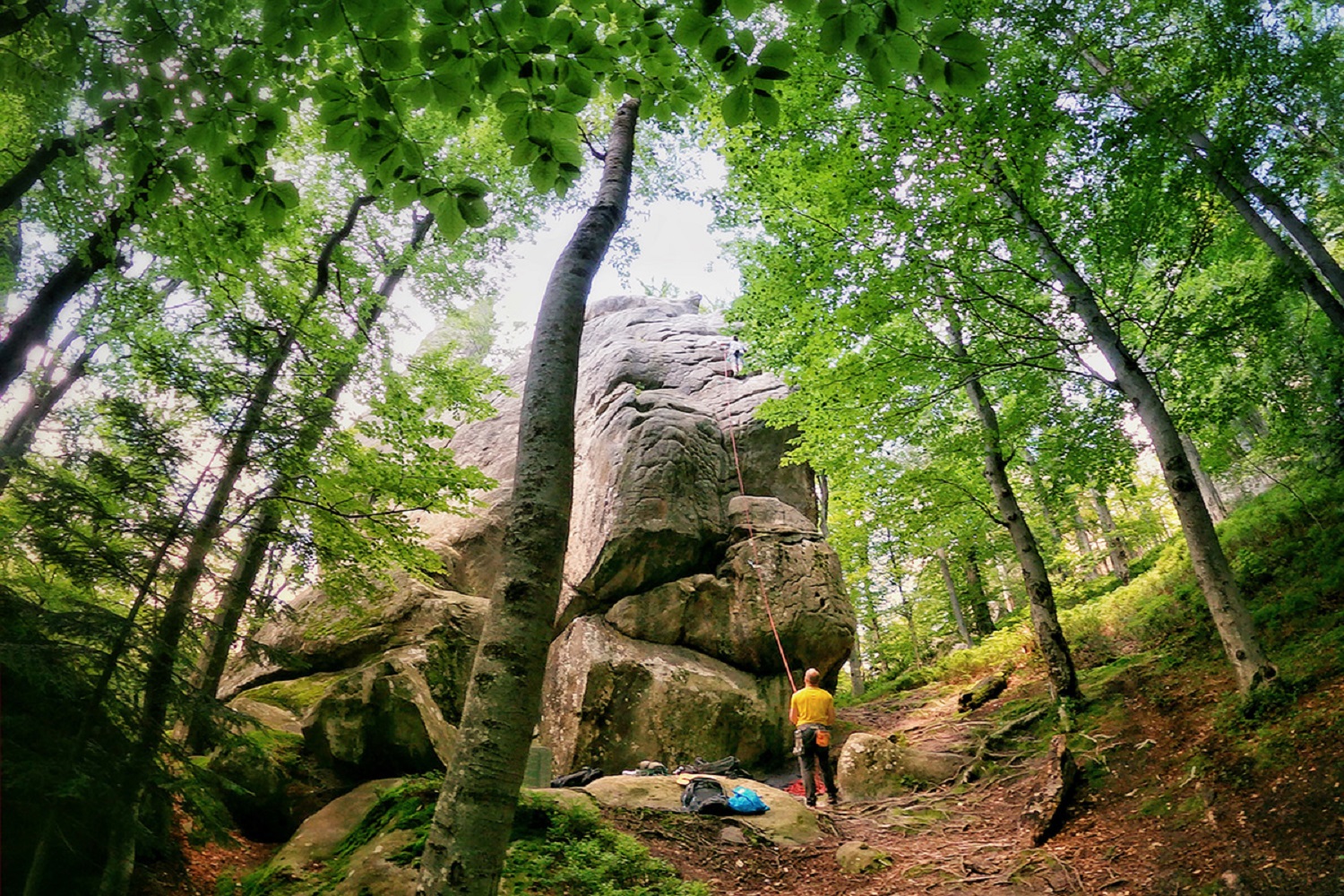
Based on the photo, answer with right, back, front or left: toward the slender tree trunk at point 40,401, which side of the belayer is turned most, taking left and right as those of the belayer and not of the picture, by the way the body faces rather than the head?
left

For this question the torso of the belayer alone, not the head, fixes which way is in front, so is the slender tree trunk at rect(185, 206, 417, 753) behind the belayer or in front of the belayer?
in front

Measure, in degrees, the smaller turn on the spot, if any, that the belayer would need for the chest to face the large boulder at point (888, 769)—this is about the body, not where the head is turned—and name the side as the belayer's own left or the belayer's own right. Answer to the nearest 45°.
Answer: approximately 90° to the belayer's own right

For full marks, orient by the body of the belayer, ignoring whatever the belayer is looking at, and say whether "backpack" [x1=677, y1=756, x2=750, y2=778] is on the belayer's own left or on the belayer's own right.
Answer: on the belayer's own left

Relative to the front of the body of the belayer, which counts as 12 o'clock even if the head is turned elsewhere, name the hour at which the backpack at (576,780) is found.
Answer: The backpack is roughly at 8 o'clock from the belayer.

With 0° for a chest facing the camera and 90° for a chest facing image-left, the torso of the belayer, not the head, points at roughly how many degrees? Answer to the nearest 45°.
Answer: approximately 180°

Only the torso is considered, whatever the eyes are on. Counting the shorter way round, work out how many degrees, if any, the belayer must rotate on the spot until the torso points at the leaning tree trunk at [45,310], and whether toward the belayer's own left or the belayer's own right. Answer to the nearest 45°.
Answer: approximately 135° to the belayer's own left

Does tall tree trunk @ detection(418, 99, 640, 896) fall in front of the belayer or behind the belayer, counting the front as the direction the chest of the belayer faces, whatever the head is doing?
behind

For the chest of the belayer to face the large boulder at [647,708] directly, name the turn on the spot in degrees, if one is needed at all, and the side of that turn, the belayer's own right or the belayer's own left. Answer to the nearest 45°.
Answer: approximately 45° to the belayer's own left

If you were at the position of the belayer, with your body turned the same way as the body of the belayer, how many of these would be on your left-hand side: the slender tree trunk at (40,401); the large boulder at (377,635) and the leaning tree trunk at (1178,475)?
2

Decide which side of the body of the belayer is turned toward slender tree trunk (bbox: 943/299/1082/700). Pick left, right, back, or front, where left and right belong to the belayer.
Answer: right

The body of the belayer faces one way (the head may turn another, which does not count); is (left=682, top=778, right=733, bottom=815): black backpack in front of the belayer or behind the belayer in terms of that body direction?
behind

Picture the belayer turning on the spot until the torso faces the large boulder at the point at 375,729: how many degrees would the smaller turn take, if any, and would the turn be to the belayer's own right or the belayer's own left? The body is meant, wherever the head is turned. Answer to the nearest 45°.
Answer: approximately 135° to the belayer's own left
